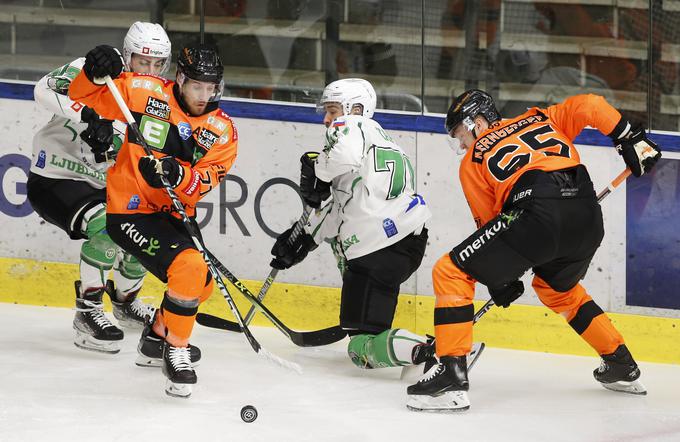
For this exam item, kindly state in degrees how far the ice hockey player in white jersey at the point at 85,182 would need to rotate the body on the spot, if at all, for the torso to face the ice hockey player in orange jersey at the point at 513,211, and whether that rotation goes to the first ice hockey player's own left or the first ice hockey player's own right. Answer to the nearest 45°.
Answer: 0° — they already face them

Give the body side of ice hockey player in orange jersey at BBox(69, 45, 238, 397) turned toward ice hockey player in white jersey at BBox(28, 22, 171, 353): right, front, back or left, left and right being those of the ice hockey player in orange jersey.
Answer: back

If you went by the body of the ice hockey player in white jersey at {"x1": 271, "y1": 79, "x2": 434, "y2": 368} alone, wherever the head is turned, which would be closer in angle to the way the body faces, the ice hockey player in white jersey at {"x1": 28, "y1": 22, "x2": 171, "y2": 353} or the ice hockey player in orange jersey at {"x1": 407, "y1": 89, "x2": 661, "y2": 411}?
the ice hockey player in white jersey

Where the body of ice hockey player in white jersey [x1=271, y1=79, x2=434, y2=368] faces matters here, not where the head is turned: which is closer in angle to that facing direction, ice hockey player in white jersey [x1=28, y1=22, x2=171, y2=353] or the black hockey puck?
the ice hockey player in white jersey

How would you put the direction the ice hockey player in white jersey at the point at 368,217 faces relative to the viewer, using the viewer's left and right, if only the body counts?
facing to the left of the viewer

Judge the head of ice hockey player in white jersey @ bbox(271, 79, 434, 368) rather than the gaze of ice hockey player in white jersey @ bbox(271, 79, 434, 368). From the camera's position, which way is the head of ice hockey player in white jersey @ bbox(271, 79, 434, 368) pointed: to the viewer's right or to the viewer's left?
to the viewer's left

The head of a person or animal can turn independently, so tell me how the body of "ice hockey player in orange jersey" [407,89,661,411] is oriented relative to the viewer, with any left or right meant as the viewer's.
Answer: facing away from the viewer and to the left of the viewer

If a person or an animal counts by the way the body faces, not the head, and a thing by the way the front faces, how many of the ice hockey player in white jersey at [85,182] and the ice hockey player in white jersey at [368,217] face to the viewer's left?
1

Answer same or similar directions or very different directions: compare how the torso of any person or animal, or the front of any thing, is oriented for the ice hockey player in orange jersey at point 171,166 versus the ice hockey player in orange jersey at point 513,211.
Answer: very different directions

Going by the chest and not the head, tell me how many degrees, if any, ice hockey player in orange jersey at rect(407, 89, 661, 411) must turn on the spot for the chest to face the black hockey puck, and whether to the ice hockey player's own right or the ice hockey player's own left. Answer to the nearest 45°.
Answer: approximately 90° to the ice hockey player's own left

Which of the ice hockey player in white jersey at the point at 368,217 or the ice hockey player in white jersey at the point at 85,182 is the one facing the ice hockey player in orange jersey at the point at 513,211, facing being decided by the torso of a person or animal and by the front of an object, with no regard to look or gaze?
the ice hockey player in white jersey at the point at 85,182

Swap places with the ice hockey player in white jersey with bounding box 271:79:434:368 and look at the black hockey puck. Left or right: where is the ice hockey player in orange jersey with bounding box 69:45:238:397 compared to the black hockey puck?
right

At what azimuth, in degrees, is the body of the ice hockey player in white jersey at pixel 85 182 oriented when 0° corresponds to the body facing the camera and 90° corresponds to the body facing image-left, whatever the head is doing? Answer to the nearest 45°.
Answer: approximately 315°

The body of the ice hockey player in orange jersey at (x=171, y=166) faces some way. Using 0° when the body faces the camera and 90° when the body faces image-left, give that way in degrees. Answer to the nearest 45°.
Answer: approximately 315°

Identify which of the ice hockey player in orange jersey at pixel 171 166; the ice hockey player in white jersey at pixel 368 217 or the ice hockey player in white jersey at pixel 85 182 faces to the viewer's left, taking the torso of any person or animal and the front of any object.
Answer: the ice hockey player in white jersey at pixel 368 217

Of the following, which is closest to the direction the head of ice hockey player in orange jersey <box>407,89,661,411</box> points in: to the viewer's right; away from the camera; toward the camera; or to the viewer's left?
to the viewer's left
